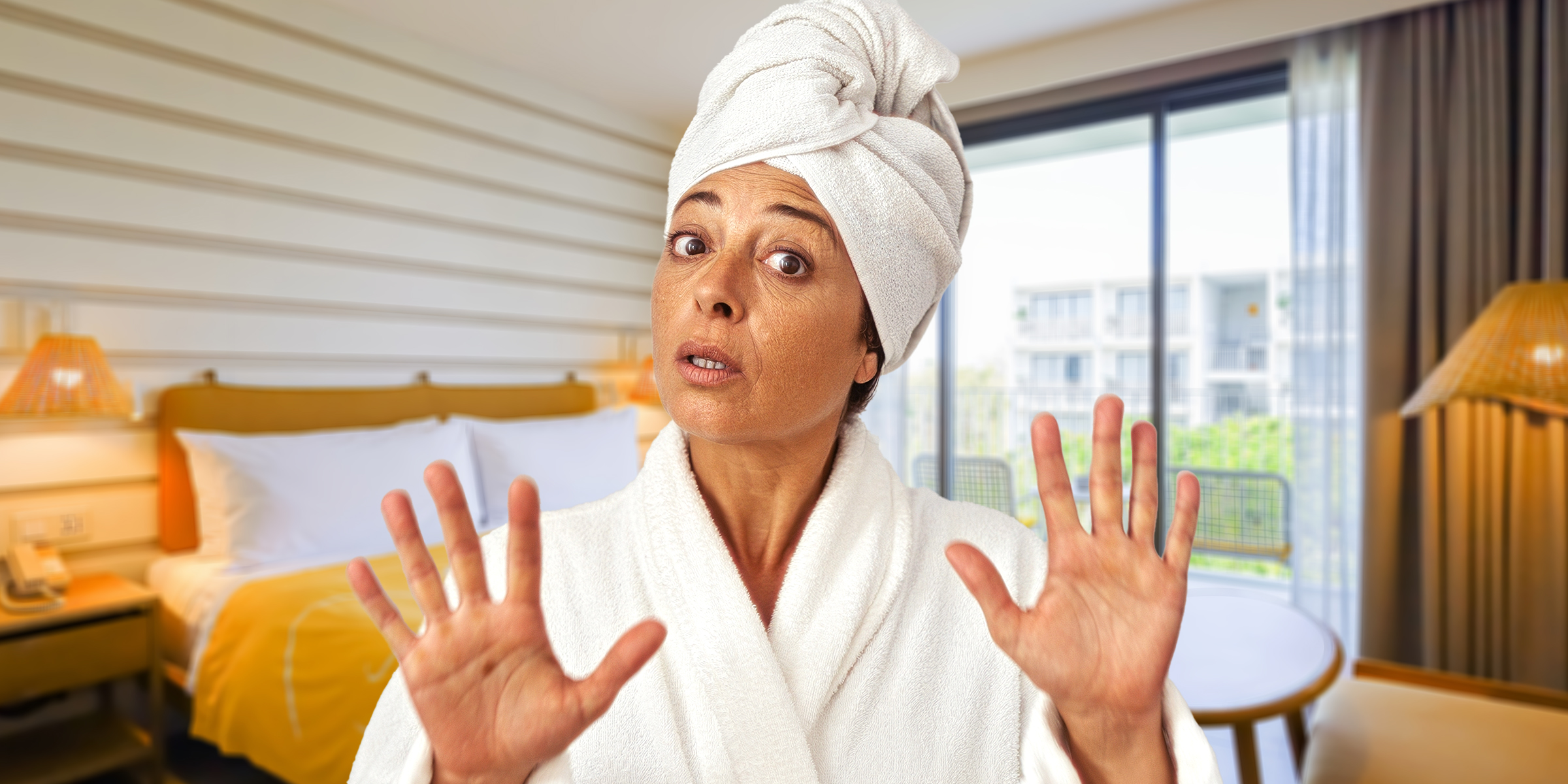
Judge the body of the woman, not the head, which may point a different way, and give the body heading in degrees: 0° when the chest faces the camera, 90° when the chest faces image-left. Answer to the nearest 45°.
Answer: approximately 0°

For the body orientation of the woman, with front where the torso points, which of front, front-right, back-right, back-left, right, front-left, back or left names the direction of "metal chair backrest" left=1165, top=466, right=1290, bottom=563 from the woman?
back-left

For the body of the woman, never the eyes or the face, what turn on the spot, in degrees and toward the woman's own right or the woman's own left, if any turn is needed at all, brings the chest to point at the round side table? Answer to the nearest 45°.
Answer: approximately 135° to the woman's own left

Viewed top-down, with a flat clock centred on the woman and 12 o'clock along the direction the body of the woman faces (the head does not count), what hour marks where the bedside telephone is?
The bedside telephone is roughly at 4 o'clock from the woman.

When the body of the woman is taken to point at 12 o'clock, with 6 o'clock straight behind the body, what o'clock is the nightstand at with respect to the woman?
The nightstand is roughly at 4 o'clock from the woman.

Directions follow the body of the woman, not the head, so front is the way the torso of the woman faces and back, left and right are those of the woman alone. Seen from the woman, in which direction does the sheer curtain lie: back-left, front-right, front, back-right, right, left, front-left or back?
back-left

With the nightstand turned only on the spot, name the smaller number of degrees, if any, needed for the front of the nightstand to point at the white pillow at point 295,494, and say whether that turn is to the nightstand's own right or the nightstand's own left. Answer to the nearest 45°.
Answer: approximately 45° to the nightstand's own left

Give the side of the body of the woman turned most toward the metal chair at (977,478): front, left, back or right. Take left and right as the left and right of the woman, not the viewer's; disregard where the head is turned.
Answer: back

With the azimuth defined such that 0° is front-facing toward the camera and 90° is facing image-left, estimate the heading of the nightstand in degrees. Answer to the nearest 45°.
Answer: approximately 315°
